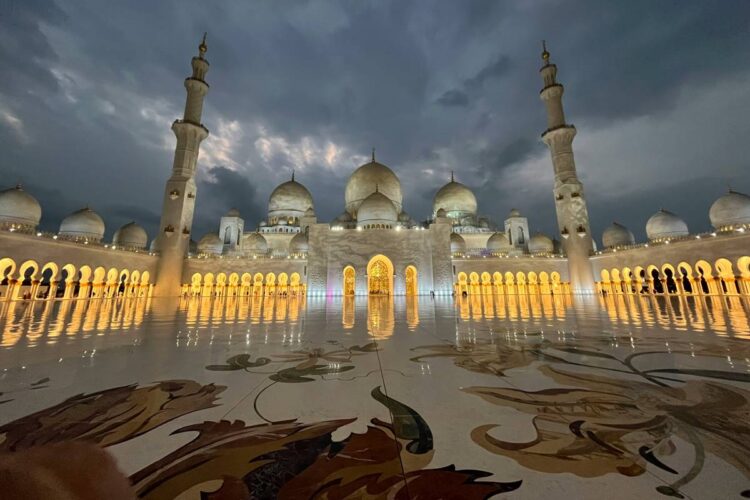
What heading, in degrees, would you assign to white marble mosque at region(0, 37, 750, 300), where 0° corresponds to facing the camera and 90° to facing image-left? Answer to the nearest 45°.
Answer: approximately 0°
